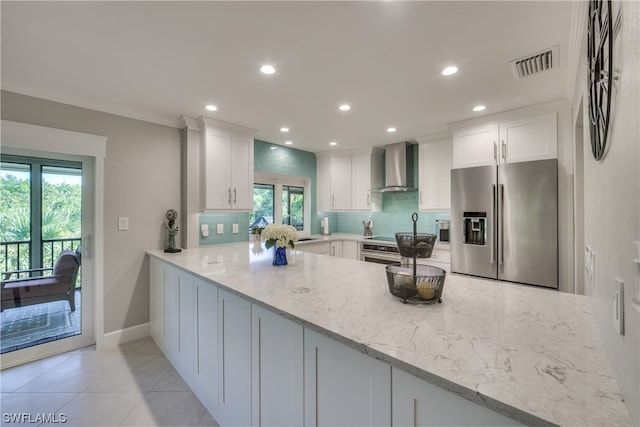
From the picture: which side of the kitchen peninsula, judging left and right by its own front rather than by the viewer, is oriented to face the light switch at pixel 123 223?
right

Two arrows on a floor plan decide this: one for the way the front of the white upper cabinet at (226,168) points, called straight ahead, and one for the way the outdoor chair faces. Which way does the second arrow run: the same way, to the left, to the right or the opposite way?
to the right

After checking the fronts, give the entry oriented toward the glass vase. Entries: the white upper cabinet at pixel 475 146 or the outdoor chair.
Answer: the white upper cabinet

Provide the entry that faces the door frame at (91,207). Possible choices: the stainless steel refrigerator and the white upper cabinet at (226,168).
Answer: the stainless steel refrigerator

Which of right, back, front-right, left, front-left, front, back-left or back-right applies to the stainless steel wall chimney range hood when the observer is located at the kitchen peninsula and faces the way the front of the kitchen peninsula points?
back-right

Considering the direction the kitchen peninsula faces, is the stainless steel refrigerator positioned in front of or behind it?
behind

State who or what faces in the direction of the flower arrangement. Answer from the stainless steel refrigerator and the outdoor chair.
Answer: the stainless steel refrigerator

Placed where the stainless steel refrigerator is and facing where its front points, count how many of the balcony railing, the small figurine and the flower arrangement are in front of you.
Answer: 3

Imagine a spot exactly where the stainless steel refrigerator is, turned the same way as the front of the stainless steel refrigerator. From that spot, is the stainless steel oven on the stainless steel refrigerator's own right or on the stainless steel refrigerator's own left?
on the stainless steel refrigerator's own right

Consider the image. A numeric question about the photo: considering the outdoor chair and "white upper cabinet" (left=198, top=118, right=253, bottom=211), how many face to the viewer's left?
1

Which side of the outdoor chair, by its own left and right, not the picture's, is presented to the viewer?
left
